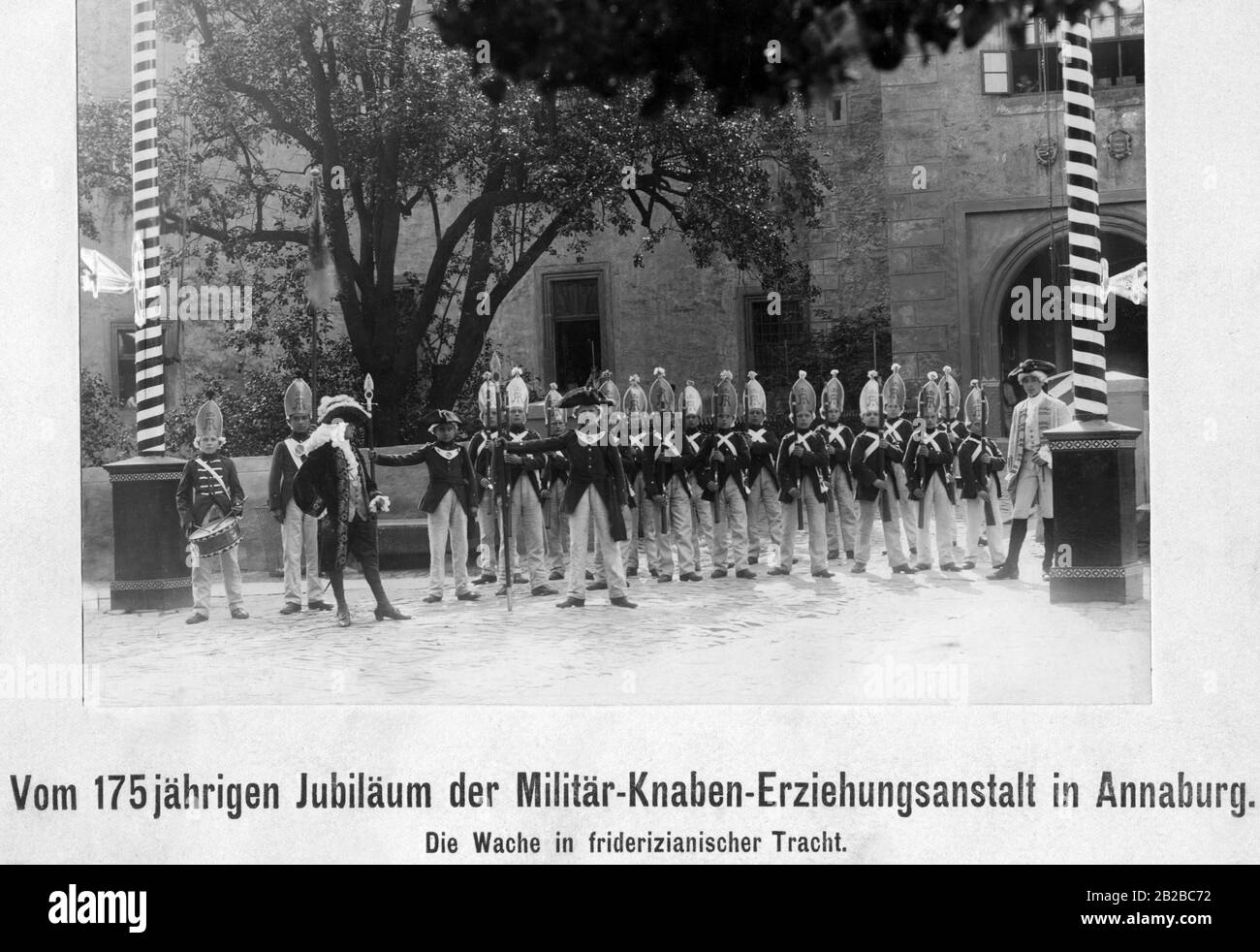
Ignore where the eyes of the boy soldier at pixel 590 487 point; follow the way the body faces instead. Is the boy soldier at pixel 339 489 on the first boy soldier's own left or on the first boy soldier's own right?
on the first boy soldier's own right

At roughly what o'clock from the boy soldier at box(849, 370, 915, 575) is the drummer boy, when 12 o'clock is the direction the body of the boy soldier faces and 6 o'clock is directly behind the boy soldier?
The drummer boy is roughly at 2 o'clock from the boy soldier.

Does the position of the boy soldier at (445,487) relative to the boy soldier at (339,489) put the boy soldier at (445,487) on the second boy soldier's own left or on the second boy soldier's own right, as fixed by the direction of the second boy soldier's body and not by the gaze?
on the second boy soldier's own left

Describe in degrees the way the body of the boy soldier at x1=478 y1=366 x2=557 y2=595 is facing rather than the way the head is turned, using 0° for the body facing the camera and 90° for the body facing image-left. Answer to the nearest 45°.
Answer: approximately 0°
